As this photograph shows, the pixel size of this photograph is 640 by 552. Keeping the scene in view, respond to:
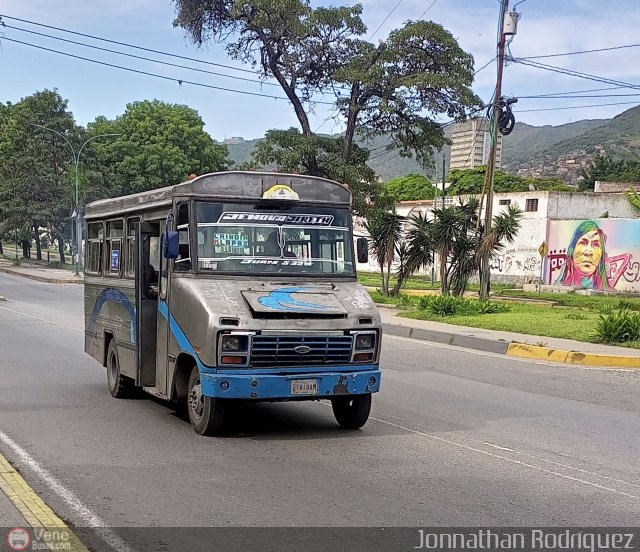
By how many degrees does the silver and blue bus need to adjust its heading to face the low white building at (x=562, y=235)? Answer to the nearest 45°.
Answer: approximately 90° to its left

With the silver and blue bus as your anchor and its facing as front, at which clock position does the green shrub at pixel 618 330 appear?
The green shrub is roughly at 9 o'clock from the silver and blue bus.

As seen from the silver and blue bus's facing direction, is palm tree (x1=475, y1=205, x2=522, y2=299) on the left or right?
on its left

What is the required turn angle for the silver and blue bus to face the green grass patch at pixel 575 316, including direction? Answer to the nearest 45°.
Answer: approximately 90° to its left

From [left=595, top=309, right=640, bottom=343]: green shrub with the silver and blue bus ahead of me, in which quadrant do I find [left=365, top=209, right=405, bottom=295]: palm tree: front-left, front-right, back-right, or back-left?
back-right

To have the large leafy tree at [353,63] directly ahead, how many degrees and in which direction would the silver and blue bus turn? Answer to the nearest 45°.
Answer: approximately 135° to its left

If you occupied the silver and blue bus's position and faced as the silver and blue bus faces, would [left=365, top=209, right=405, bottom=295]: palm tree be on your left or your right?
on your left

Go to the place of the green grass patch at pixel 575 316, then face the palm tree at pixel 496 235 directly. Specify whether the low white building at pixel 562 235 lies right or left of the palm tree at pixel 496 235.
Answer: right
